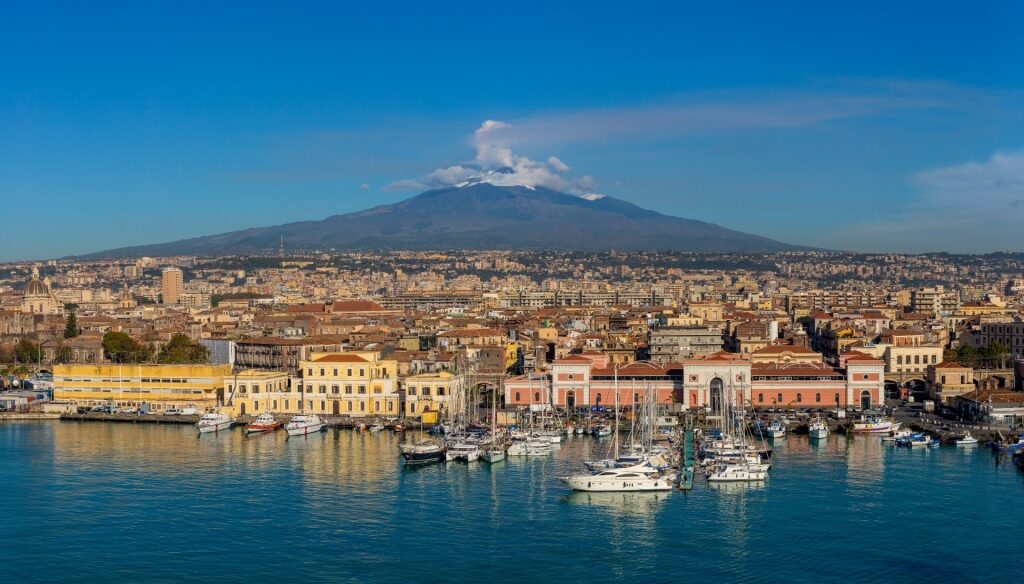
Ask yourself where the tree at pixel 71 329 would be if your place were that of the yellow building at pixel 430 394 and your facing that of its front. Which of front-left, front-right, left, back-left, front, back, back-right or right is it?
back-right

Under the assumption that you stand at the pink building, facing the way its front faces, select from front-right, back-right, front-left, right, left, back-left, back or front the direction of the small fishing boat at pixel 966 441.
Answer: front-left

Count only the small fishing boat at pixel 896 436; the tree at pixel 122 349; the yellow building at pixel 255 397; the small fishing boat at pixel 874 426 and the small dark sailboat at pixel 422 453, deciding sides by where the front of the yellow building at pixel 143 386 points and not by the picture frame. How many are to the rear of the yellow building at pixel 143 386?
1

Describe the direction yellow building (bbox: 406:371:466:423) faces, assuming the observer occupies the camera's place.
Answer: facing the viewer

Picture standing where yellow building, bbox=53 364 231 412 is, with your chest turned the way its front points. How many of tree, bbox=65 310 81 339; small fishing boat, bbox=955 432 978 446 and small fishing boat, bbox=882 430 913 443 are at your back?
1

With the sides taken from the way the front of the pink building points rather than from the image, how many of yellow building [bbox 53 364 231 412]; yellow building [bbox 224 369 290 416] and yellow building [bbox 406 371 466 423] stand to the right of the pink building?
3

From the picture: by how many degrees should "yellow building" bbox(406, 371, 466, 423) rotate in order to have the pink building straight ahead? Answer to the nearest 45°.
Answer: approximately 90° to its left

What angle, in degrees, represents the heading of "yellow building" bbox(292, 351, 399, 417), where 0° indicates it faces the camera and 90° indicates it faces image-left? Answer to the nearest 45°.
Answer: approximately 0°

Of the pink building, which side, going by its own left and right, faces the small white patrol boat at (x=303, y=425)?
right

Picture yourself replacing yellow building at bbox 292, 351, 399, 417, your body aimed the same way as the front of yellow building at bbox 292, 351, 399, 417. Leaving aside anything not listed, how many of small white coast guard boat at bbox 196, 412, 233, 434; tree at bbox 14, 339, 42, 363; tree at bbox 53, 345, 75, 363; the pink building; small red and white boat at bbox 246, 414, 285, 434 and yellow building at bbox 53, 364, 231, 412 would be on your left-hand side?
1

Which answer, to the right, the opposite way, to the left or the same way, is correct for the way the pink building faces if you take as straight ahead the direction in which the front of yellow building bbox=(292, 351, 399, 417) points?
the same way

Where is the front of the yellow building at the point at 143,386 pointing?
toward the camera

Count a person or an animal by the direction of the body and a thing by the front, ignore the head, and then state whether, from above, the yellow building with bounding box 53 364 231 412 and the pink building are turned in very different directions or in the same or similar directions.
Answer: same or similar directions

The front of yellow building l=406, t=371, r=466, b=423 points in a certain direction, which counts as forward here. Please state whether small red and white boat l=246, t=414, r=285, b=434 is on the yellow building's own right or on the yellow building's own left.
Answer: on the yellow building's own right

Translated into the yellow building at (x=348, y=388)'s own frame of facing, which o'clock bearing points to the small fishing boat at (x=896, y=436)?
The small fishing boat is roughly at 10 o'clock from the yellow building.

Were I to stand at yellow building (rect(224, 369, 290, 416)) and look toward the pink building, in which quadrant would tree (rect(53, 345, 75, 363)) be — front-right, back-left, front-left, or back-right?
back-left

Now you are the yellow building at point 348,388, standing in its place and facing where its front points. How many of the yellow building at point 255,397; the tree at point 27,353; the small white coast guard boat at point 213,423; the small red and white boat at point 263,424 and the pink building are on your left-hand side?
1

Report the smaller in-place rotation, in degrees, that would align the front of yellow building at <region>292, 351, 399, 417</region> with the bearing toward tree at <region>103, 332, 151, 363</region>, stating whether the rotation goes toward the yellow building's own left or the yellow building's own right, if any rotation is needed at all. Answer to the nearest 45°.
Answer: approximately 135° to the yellow building's own right

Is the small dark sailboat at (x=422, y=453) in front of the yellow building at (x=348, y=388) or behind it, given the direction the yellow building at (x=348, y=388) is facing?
in front
